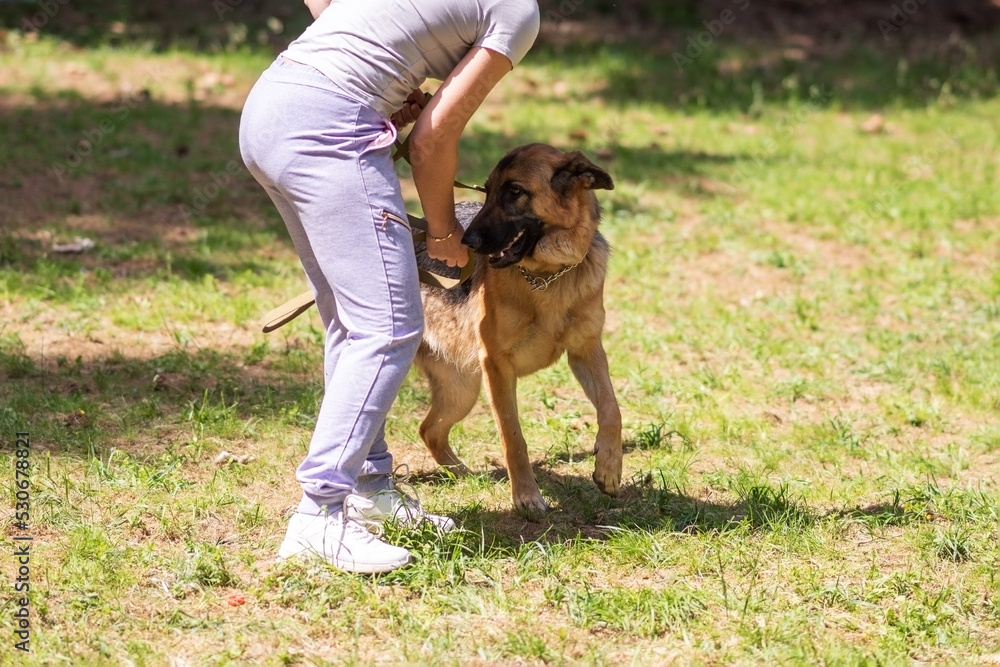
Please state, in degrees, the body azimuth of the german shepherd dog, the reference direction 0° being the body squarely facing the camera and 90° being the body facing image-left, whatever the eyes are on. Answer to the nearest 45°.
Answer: approximately 315°
